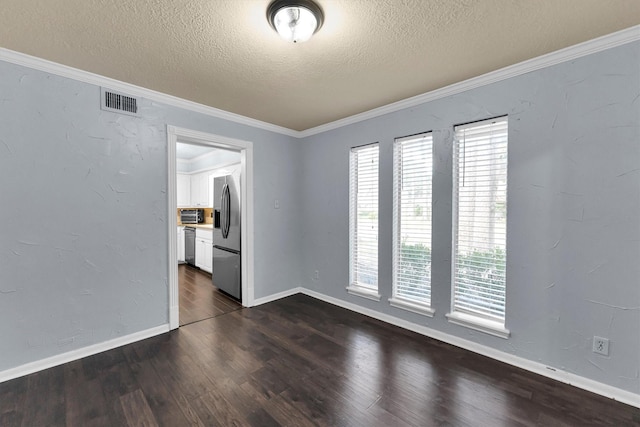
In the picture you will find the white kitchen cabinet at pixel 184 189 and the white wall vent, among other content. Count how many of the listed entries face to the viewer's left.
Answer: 0

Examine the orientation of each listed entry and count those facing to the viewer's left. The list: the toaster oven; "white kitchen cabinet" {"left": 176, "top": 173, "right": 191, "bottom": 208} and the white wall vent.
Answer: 0

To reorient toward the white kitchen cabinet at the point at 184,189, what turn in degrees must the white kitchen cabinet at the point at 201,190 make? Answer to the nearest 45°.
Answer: approximately 90° to its right

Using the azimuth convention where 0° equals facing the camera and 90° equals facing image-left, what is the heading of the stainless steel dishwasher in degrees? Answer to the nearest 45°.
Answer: approximately 45°

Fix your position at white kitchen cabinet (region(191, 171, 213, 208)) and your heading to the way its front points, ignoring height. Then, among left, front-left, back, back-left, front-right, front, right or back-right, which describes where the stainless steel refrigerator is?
front-left

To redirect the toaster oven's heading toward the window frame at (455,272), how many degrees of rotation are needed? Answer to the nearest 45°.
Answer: approximately 45° to its left

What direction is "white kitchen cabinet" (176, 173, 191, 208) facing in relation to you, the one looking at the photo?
facing the viewer and to the right of the viewer

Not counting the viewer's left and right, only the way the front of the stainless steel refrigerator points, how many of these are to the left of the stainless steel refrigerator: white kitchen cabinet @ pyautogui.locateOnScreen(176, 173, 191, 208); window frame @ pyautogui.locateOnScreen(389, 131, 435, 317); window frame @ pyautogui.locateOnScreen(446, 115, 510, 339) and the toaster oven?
2

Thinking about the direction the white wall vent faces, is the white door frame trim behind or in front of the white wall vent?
in front

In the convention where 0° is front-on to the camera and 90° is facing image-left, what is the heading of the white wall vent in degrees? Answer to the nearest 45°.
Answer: approximately 315°

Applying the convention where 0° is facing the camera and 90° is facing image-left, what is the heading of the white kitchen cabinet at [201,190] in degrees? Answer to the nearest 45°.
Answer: approximately 45°

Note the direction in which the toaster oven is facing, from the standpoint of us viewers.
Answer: facing the viewer
